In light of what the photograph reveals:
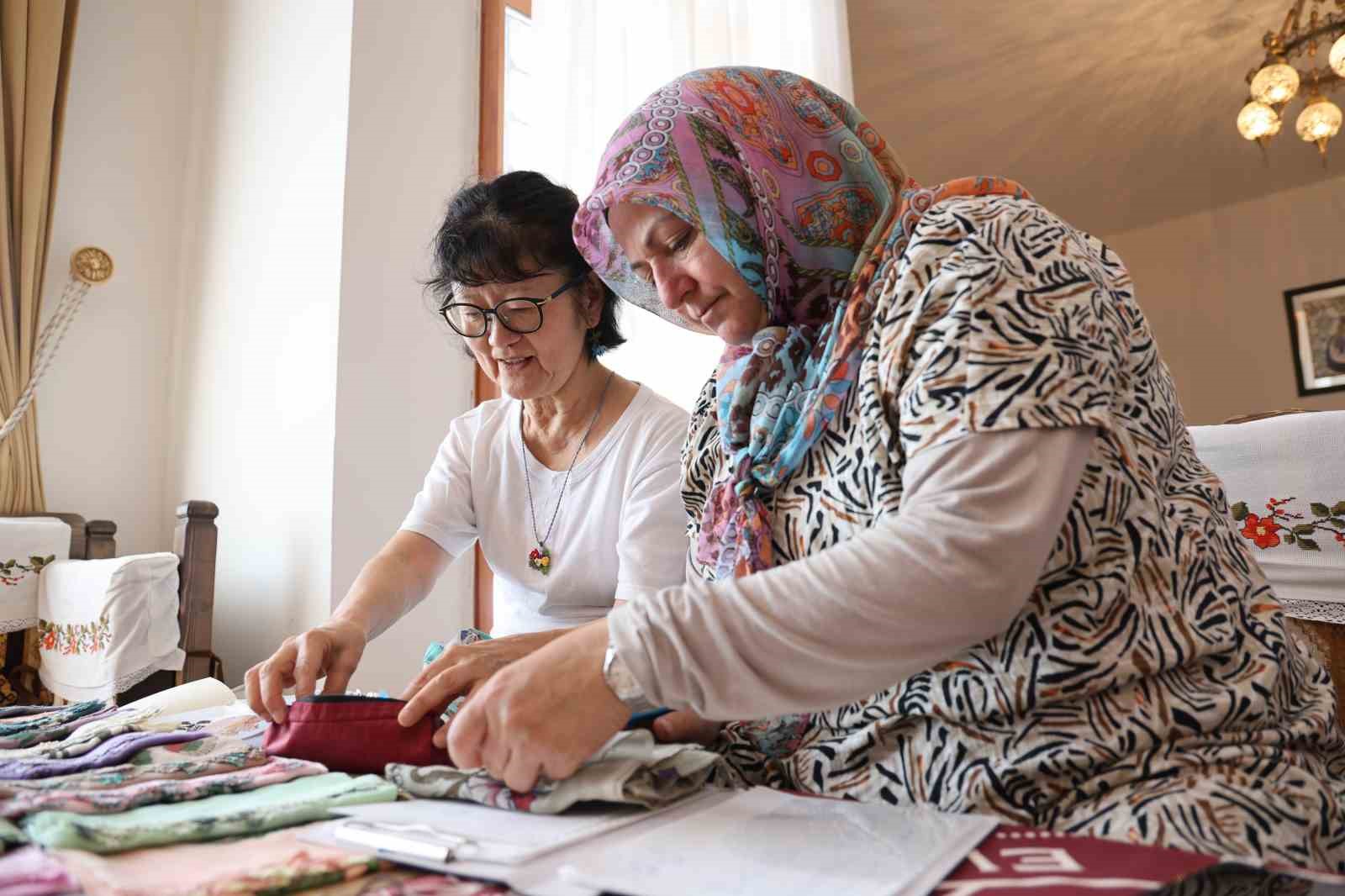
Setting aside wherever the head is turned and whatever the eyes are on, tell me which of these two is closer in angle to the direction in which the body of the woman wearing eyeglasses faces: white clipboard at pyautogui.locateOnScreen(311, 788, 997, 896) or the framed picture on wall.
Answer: the white clipboard

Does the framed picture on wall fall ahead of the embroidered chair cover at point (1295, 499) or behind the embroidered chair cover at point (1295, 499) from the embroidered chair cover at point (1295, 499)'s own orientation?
behind

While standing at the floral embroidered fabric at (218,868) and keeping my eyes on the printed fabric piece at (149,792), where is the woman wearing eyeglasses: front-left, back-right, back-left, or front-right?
front-right

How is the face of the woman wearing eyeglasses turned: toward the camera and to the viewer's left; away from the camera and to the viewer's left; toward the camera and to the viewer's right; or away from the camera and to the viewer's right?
toward the camera and to the viewer's left

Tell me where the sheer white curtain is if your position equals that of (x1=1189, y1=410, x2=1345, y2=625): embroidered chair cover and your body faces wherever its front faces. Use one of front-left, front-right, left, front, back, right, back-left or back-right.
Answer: right

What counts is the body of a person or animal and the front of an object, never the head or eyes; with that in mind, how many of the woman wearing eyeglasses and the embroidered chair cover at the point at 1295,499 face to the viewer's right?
0

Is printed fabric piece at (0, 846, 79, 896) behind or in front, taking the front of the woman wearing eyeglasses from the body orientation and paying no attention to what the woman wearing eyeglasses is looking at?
in front

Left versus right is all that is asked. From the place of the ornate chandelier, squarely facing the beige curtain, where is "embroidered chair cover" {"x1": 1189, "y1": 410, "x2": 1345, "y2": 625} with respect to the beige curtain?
left

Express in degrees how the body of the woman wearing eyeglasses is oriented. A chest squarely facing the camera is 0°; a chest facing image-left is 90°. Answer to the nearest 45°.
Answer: approximately 45°

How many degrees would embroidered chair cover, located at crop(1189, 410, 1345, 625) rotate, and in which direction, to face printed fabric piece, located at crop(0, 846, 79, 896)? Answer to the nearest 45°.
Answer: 0° — it already faces it

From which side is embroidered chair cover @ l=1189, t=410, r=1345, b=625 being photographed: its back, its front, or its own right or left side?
front

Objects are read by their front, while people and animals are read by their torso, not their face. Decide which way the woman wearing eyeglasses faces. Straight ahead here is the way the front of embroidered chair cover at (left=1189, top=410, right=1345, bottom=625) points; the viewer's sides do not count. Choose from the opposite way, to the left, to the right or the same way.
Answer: the same way
